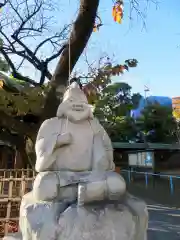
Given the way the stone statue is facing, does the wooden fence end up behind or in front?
behind

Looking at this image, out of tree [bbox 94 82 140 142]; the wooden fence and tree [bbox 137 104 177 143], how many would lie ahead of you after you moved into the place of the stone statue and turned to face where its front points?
0

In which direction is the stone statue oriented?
toward the camera

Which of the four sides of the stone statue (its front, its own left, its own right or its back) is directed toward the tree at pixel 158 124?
back

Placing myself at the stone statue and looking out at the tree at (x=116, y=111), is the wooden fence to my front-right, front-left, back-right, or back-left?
front-left

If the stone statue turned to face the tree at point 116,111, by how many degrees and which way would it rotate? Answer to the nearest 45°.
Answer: approximately 180°
